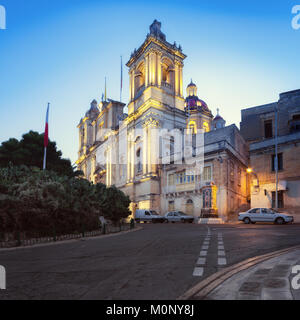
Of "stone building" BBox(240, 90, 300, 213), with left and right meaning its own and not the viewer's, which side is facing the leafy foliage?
front

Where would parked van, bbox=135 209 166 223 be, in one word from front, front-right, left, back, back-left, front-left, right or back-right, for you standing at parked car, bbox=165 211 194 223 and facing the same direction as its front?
back-left

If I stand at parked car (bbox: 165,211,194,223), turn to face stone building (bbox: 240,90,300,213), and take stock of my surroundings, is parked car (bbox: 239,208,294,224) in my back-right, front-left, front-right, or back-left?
front-right

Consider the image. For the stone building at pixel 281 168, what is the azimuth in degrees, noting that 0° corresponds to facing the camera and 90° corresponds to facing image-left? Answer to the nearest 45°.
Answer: approximately 45°

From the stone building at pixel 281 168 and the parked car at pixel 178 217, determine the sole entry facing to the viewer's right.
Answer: the parked car

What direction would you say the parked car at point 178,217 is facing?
to the viewer's right

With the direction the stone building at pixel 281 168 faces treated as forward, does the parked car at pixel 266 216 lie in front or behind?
in front

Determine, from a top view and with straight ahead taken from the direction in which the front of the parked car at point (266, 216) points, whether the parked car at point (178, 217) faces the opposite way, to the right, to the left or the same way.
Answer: the same way
